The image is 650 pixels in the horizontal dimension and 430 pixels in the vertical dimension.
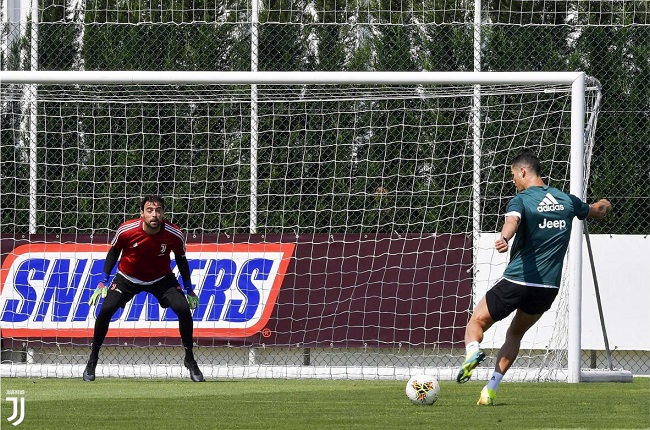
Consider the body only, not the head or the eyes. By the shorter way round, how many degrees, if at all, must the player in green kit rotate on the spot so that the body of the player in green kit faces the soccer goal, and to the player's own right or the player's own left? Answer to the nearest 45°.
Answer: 0° — they already face it

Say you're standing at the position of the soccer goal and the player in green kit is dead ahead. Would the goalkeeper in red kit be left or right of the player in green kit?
right

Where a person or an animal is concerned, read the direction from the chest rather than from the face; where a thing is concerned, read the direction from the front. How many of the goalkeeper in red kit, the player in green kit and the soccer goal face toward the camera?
2

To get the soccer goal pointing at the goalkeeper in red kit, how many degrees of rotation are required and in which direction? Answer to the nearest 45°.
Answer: approximately 45° to its right

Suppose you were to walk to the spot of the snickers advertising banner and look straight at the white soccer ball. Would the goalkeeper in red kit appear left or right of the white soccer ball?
right

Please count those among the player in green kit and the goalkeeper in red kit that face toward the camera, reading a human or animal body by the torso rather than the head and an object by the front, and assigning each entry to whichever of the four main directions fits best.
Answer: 1

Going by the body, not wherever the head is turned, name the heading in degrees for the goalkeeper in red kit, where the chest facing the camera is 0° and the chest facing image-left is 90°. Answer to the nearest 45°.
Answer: approximately 0°

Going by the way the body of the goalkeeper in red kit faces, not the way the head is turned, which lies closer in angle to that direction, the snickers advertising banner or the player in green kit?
the player in green kit

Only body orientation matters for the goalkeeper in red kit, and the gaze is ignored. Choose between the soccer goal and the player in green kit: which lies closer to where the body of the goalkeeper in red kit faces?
the player in green kit

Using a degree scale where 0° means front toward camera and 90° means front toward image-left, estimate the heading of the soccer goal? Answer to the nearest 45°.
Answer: approximately 0°
